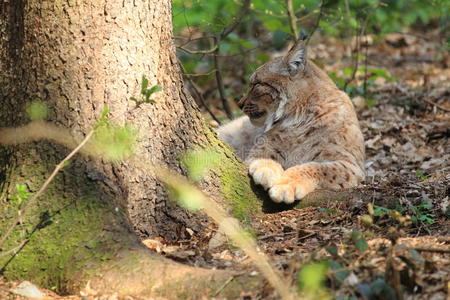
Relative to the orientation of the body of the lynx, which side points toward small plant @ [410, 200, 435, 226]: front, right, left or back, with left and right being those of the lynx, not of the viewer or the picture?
left

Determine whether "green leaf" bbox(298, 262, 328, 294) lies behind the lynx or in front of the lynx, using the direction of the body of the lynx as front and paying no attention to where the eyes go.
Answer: in front

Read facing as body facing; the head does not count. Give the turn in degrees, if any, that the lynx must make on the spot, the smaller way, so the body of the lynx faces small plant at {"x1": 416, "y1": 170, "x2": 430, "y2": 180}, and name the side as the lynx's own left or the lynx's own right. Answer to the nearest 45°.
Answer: approximately 135° to the lynx's own left

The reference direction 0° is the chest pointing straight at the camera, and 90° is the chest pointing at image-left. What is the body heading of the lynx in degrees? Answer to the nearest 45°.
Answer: approximately 45°

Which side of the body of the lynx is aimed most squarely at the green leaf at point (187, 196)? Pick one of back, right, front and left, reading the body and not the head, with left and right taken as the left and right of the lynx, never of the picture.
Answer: front

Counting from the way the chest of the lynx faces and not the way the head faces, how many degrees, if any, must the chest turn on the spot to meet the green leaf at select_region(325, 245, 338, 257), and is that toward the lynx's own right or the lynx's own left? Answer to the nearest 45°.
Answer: approximately 45° to the lynx's own left

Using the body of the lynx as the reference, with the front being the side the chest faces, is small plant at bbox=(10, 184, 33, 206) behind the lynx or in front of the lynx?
in front

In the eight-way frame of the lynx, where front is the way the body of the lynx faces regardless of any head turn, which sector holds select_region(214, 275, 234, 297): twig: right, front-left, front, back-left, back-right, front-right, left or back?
front-left

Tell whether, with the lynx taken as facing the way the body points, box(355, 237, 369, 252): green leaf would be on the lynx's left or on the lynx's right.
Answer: on the lynx's left

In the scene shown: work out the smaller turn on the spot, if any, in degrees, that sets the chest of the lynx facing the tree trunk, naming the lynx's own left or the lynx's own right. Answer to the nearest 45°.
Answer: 0° — it already faces it
